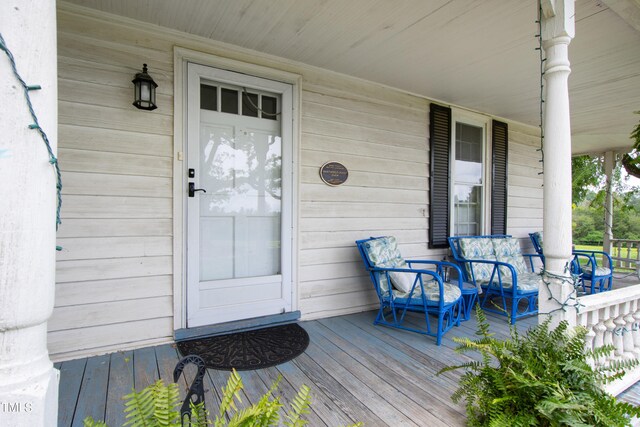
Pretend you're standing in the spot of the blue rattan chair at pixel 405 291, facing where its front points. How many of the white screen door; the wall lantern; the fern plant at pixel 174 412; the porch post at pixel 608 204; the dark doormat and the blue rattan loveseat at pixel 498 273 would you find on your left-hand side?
2

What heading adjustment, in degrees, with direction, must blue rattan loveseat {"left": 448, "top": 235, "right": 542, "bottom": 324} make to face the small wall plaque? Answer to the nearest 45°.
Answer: approximately 90° to its right

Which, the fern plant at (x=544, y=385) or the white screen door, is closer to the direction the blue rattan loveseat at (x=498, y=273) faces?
the fern plant

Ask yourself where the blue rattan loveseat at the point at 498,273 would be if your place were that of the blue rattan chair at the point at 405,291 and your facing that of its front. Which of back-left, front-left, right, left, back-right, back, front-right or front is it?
left

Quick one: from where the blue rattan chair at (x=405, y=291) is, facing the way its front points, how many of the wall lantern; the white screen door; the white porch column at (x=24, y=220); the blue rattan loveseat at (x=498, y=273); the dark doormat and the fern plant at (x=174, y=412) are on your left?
1

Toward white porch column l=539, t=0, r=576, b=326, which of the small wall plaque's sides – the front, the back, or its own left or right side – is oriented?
front

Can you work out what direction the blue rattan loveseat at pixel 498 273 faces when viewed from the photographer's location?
facing the viewer and to the right of the viewer

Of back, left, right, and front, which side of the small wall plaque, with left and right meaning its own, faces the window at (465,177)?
left

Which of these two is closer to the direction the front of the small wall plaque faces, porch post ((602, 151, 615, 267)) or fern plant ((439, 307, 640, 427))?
the fern plant

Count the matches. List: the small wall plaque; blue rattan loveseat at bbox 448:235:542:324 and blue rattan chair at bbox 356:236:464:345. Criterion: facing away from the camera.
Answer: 0

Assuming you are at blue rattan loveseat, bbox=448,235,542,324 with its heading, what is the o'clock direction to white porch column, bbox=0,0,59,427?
The white porch column is roughly at 2 o'clock from the blue rattan loveseat.

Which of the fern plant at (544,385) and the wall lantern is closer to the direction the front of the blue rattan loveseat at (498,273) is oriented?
the fern plant
